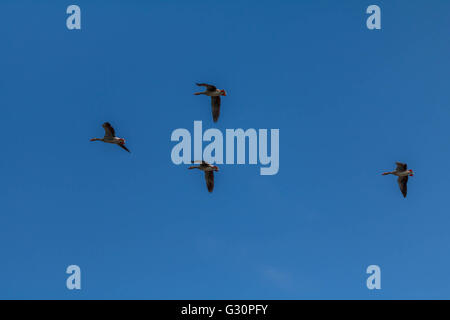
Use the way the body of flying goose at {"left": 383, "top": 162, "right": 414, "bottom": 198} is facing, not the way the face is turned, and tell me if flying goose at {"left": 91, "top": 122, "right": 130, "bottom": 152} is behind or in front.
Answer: in front

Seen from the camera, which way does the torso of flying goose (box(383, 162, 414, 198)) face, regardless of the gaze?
to the viewer's left

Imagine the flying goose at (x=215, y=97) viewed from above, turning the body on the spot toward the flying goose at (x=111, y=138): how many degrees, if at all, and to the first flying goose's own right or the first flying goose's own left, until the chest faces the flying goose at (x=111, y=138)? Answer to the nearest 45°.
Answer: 0° — it already faces it

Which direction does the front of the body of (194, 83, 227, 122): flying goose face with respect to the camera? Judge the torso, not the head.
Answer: to the viewer's left

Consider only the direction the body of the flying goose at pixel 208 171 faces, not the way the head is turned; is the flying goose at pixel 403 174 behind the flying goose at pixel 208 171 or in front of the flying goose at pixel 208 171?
behind

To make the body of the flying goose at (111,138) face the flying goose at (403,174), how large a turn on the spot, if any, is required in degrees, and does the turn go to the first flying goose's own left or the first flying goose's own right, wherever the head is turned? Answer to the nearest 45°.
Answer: approximately 180°

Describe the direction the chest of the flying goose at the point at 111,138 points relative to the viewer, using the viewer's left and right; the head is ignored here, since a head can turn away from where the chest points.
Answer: facing to the left of the viewer

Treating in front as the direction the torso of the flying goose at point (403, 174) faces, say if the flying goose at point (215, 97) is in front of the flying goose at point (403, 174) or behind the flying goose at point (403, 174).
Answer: in front

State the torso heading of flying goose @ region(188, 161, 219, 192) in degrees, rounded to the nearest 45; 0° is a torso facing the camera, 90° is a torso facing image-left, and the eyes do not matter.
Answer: approximately 90°
